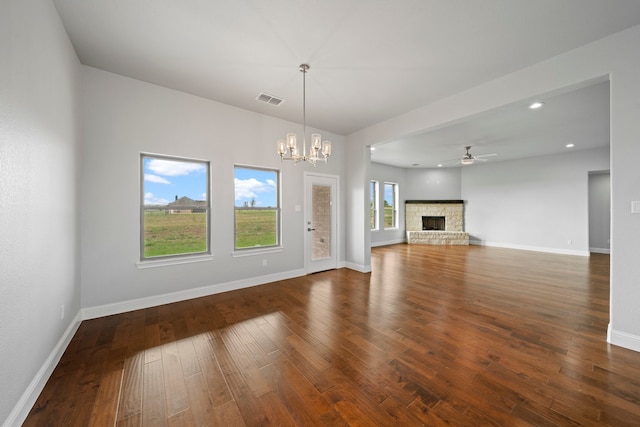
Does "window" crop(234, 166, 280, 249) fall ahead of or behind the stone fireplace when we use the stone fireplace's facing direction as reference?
ahead

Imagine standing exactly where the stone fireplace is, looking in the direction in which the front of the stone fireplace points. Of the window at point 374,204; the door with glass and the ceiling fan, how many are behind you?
0

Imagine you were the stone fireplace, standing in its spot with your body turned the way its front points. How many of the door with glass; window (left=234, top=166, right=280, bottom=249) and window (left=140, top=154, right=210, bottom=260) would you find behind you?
0

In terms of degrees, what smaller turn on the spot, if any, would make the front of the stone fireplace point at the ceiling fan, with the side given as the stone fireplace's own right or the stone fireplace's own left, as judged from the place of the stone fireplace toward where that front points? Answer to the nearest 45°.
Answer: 0° — it already faces it

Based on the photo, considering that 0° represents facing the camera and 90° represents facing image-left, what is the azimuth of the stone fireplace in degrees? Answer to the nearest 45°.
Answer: approximately 0°

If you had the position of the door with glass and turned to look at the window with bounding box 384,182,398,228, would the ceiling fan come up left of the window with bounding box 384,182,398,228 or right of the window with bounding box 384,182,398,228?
right

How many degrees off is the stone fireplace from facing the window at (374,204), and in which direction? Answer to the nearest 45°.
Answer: approximately 45° to its right

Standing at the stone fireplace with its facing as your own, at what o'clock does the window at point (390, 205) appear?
The window is roughly at 2 o'clock from the stone fireplace.

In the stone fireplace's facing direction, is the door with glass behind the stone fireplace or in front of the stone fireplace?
in front

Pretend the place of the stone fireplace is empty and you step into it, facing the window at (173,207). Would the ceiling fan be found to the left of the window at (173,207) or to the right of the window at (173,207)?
left

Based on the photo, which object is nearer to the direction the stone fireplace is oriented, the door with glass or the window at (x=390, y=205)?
the door with glass
